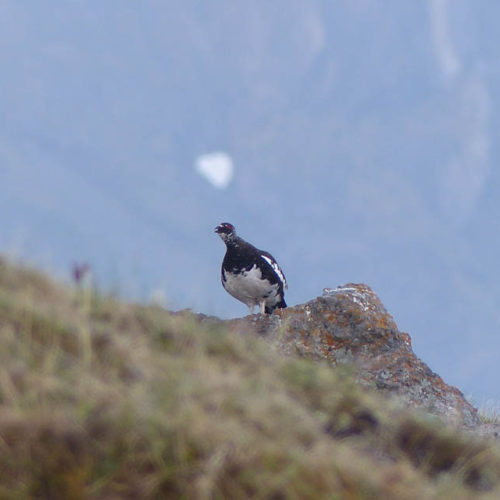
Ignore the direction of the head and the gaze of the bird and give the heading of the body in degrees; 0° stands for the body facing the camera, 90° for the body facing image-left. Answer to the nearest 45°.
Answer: approximately 45°
